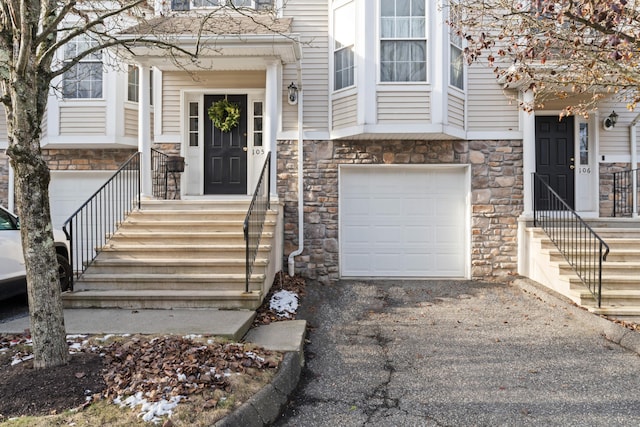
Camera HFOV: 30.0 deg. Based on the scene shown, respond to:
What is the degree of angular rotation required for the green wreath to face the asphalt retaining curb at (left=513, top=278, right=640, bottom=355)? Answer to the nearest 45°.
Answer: approximately 45° to its left

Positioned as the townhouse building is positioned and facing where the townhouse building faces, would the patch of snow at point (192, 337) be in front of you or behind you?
in front

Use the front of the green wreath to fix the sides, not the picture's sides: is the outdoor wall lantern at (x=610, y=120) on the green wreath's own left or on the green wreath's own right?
on the green wreath's own left

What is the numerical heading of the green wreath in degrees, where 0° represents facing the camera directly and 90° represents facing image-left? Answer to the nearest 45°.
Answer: approximately 0°

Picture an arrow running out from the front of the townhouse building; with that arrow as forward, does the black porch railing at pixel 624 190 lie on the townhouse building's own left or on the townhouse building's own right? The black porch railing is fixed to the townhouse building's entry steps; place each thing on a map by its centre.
on the townhouse building's own left

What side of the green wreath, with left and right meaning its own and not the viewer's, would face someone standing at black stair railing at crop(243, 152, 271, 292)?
front

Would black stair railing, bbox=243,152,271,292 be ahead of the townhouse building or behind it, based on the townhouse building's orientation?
ahead

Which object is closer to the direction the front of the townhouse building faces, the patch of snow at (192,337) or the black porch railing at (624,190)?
the patch of snow

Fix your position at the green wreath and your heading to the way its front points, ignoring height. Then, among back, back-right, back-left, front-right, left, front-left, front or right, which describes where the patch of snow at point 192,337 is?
front

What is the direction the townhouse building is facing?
toward the camera

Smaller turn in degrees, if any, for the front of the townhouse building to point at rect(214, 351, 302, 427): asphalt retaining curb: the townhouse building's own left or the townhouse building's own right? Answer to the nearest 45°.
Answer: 0° — it already faces it
